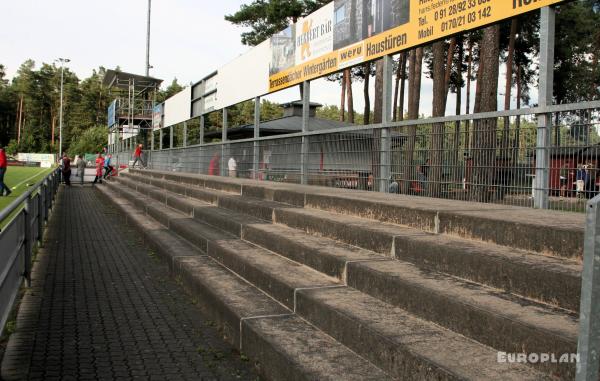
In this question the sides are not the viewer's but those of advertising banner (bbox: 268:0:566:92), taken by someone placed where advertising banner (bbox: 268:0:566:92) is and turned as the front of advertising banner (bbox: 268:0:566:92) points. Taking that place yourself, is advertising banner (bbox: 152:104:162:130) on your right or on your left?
on your right

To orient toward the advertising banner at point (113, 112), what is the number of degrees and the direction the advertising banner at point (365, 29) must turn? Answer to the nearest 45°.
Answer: approximately 90° to its right

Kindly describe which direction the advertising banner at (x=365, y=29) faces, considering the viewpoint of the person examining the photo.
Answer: facing the viewer and to the left of the viewer

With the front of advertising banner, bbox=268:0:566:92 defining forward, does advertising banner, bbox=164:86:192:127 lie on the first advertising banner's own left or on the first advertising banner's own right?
on the first advertising banner's own right

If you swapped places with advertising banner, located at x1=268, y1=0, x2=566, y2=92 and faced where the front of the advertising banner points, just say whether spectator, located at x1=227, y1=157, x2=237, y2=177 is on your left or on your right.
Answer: on your right

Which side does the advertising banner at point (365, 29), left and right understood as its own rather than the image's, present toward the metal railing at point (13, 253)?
front

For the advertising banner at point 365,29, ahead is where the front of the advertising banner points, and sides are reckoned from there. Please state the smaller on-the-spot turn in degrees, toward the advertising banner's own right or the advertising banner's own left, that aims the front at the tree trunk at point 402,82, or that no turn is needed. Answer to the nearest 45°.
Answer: approximately 135° to the advertising banner's own right

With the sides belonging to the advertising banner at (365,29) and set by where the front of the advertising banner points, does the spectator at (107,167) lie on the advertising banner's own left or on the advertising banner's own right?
on the advertising banner's own right
